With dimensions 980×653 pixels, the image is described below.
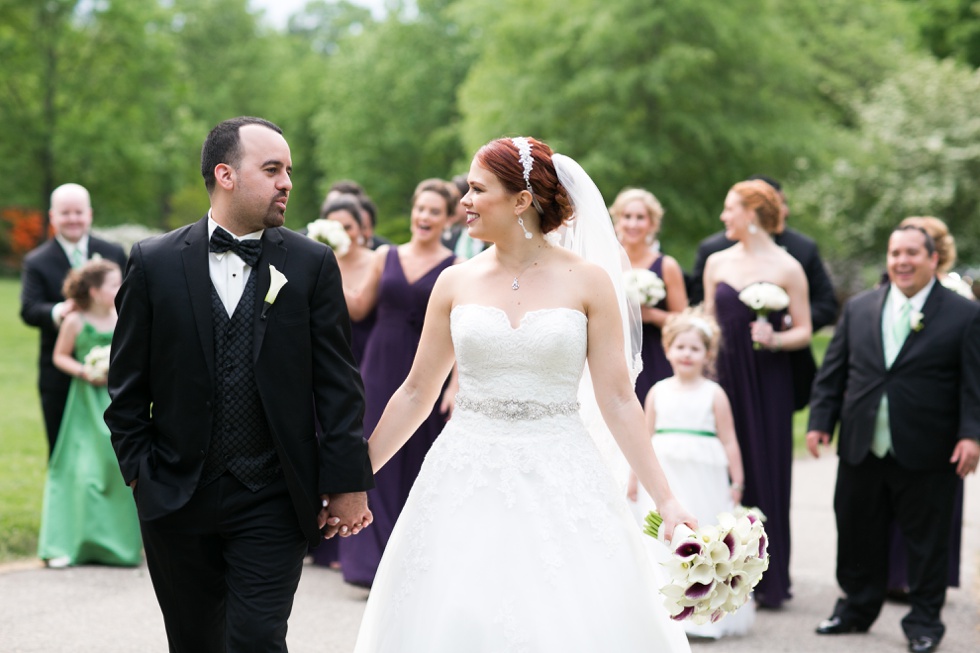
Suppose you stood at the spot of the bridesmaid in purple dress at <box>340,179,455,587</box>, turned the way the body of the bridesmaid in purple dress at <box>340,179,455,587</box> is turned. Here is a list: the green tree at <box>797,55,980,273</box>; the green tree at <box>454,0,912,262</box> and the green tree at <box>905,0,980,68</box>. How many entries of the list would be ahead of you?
0

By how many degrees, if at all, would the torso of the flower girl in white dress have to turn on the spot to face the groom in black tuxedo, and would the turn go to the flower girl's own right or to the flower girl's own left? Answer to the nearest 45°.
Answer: approximately 45° to the flower girl's own right

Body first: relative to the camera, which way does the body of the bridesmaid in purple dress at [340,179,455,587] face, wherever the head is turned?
toward the camera

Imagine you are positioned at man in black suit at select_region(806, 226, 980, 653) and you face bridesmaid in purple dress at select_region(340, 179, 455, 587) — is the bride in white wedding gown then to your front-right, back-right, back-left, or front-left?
front-left

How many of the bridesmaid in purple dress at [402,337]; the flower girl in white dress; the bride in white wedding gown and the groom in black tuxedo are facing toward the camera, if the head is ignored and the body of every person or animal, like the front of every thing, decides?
4

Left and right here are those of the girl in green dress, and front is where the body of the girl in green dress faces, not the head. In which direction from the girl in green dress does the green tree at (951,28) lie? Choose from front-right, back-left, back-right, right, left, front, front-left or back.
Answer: left

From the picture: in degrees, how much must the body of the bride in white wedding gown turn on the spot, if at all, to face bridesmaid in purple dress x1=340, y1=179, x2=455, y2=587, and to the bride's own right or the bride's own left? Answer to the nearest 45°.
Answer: approximately 180°

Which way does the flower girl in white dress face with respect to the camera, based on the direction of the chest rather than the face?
toward the camera

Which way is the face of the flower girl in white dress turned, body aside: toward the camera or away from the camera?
toward the camera

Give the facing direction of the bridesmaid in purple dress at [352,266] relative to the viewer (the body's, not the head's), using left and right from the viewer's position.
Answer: facing the viewer and to the left of the viewer

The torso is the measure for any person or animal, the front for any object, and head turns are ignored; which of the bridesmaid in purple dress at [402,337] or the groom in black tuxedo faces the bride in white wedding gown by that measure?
the bridesmaid in purple dress

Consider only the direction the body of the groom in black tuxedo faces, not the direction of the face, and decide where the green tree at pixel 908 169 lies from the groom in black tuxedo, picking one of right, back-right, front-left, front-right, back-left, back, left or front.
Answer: back-left

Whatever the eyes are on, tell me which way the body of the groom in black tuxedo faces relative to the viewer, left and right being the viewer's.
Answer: facing the viewer

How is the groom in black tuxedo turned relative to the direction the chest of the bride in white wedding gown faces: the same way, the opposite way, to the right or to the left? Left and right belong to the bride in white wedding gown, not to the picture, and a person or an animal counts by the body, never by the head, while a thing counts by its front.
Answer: the same way

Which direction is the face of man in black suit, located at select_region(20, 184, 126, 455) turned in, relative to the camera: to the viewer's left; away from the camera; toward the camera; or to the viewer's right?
toward the camera

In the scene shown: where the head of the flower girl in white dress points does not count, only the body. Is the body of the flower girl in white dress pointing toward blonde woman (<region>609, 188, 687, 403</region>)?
no

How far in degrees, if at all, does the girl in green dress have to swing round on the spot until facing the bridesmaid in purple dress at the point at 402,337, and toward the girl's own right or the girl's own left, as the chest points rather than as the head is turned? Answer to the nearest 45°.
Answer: approximately 45° to the girl's own left
